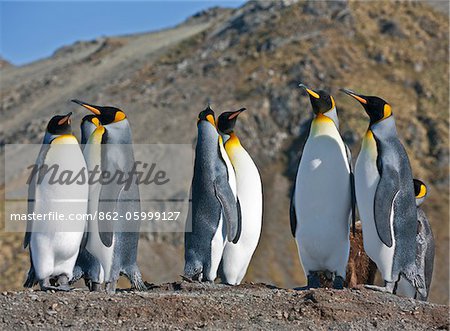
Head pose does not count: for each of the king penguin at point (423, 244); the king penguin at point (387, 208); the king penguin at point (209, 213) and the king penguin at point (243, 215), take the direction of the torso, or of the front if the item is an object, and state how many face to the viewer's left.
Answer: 2

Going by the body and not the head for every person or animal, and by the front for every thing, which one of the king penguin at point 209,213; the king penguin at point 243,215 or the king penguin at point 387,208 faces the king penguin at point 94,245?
the king penguin at point 387,208

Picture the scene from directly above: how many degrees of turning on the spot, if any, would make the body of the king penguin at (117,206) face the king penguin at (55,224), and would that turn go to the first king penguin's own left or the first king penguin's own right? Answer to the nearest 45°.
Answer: approximately 45° to the first king penguin's own left

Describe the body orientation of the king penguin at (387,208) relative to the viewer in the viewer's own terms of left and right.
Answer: facing to the left of the viewer

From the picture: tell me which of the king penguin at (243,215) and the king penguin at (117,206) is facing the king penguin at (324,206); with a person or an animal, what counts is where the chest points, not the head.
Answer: the king penguin at (243,215)

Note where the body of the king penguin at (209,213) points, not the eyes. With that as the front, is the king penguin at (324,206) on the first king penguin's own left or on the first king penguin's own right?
on the first king penguin's own right

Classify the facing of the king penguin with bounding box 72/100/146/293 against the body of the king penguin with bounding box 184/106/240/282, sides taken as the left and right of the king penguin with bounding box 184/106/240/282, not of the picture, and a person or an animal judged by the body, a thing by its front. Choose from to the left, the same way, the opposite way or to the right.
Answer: to the left
